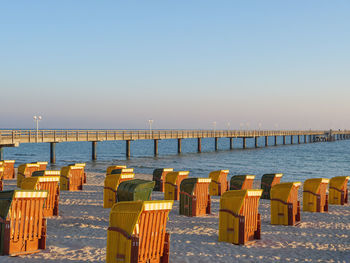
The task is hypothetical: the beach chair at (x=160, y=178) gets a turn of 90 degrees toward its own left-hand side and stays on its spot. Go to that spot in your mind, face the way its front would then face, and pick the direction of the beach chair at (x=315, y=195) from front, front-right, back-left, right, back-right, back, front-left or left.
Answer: back-right
